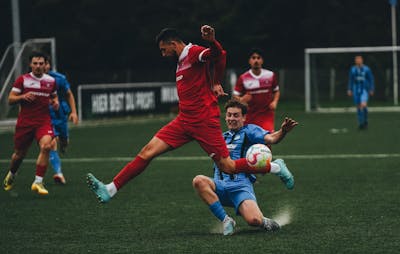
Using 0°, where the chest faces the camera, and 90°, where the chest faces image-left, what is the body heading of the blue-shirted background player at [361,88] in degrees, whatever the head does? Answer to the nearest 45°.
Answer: approximately 0°

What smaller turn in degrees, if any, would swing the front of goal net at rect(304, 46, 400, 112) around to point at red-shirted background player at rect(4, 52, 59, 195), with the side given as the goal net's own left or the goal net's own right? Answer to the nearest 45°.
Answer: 0° — it already faces them

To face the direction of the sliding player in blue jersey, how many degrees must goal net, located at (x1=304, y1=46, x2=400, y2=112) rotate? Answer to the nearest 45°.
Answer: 0° — it already faces them

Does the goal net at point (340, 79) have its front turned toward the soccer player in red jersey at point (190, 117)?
yes

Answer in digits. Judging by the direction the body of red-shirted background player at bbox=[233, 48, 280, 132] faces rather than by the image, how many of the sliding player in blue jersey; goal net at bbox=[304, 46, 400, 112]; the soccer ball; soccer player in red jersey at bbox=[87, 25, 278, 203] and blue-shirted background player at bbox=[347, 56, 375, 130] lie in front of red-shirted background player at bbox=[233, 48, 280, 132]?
3
